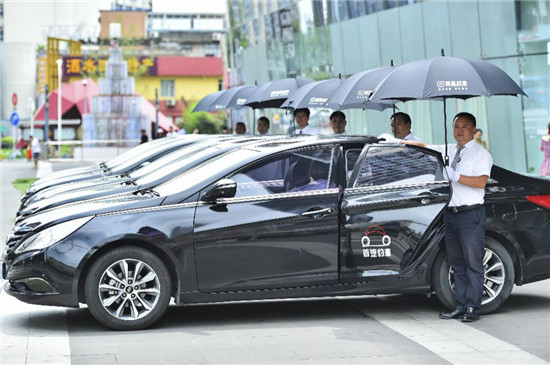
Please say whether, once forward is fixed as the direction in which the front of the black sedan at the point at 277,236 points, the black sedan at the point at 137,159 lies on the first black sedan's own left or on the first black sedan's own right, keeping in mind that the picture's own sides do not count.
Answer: on the first black sedan's own right

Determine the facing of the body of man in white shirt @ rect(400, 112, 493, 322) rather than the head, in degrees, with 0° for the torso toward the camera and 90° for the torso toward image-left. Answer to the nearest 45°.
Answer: approximately 45°

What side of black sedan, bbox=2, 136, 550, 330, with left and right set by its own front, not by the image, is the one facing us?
left

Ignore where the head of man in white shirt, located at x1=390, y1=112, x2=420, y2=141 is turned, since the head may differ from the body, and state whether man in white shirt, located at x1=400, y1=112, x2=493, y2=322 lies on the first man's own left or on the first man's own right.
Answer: on the first man's own left

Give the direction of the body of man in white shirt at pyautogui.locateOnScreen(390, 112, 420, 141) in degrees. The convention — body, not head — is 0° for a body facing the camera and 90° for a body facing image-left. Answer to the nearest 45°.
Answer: approximately 45°

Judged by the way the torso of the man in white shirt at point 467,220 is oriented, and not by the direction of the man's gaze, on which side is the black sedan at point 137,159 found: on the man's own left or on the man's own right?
on the man's own right

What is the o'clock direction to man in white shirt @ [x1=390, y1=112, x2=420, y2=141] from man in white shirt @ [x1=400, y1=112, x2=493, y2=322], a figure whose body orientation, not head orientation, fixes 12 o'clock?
man in white shirt @ [x1=390, y1=112, x2=420, y2=141] is roughly at 4 o'clock from man in white shirt @ [x1=400, y1=112, x2=493, y2=322].
